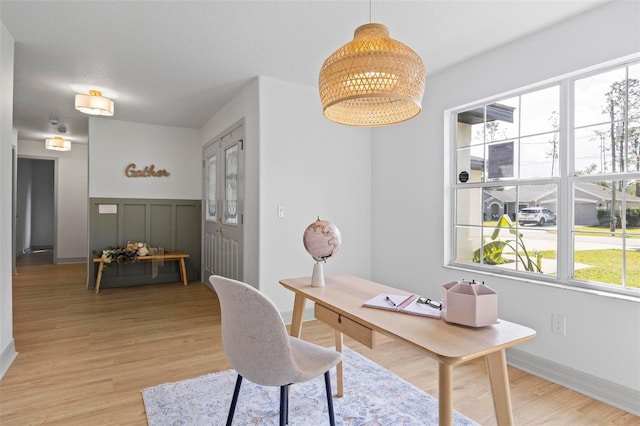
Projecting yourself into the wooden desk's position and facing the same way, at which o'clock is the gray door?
The gray door is roughly at 3 o'clock from the wooden desk.

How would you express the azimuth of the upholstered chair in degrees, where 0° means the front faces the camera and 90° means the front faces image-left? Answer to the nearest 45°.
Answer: approximately 225°

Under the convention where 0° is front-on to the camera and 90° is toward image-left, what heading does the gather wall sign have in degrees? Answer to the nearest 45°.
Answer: approximately 0°

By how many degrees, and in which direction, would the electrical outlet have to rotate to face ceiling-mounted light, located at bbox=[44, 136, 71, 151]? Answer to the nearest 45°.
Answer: approximately 45° to its right

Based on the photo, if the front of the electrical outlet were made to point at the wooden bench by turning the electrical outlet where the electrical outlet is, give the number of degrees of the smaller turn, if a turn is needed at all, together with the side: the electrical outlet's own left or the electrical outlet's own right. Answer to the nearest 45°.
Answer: approximately 45° to the electrical outlet's own right

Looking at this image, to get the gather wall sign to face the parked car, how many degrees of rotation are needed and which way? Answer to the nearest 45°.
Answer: approximately 135° to its left

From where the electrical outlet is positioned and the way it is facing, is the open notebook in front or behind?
in front

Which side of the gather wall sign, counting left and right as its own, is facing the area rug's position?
front

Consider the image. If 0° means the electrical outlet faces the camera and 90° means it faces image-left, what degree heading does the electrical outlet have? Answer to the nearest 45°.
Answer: approximately 45°

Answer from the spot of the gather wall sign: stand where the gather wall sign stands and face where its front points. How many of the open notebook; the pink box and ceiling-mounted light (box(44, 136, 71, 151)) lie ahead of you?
2

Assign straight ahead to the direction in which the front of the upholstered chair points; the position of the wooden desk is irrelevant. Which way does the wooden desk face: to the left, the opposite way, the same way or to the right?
the opposite way

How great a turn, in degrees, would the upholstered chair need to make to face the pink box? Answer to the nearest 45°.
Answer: approximately 45° to its right

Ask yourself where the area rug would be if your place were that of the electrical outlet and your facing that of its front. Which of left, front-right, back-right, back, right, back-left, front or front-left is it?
front

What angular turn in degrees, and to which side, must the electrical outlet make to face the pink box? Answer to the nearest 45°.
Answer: approximately 45° to its left

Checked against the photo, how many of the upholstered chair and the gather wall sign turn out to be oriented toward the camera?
1

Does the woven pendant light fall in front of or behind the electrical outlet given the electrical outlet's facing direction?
in front

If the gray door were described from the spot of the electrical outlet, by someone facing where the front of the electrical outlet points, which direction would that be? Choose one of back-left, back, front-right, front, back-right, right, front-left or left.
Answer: front-right
